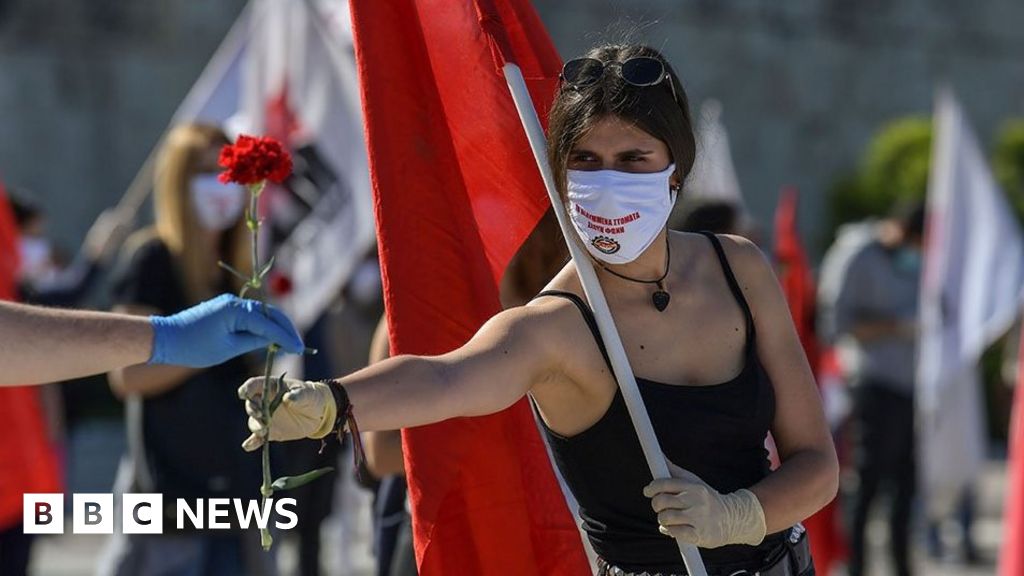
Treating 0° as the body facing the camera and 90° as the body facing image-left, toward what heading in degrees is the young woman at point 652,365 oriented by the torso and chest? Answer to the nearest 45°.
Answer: approximately 0°

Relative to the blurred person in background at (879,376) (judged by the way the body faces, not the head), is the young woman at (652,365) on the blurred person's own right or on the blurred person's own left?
on the blurred person's own right

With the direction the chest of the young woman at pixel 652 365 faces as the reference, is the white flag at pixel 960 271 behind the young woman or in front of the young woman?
behind

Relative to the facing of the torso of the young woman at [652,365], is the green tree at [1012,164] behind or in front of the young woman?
behind
